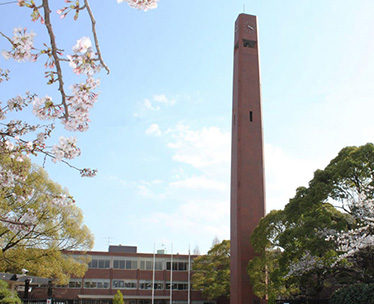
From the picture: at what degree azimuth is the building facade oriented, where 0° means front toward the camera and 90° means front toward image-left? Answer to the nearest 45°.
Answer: approximately 0°

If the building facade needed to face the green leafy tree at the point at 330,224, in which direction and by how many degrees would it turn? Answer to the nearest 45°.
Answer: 0° — it already faces it

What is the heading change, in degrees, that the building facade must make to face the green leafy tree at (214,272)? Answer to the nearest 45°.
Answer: approximately 45° to its left
